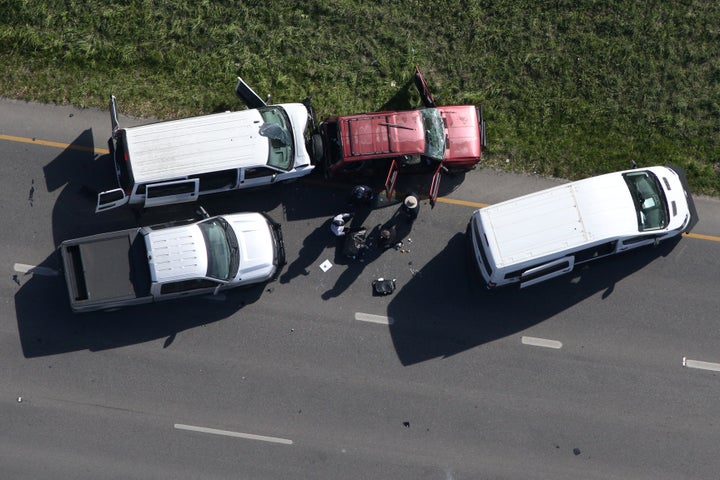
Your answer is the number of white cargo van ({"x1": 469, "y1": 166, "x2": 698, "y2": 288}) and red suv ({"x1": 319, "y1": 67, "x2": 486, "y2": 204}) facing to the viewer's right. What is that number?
2

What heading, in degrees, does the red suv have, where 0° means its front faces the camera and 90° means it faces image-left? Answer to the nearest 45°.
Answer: approximately 270°

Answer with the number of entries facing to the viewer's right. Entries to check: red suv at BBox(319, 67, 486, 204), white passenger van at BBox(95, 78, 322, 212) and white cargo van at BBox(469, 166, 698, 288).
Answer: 3

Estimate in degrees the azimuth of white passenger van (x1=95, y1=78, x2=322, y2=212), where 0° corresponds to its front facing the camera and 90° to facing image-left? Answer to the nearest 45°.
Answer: approximately 270°

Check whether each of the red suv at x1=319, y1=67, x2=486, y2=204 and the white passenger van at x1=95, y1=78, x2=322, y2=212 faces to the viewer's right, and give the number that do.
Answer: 2

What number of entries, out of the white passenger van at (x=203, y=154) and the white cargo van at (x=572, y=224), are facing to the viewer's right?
2

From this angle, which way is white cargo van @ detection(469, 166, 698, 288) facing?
to the viewer's right
